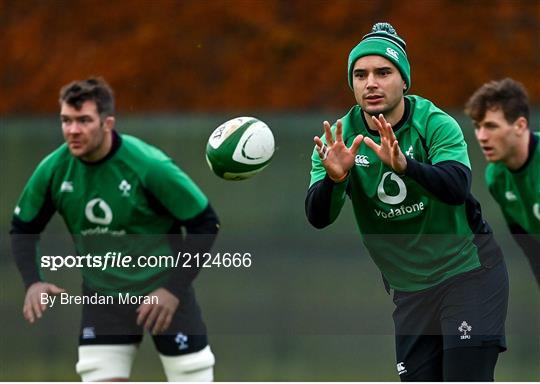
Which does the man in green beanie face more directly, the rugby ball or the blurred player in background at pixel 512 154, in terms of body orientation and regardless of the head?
the rugby ball

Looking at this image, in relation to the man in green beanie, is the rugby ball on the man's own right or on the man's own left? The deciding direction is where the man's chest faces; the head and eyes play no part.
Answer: on the man's own right

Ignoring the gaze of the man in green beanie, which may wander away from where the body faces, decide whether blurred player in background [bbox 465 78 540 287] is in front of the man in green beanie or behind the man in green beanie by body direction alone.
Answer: behind

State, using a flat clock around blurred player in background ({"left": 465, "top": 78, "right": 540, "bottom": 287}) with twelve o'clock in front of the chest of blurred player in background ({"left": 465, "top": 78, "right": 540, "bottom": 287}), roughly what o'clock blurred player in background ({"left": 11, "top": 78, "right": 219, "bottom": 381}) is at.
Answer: blurred player in background ({"left": 11, "top": 78, "right": 219, "bottom": 381}) is roughly at 1 o'clock from blurred player in background ({"left": 465, "top": 78, "right": 540, "bottom": 287}).

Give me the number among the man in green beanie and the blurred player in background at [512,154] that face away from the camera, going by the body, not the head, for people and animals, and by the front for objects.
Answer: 0

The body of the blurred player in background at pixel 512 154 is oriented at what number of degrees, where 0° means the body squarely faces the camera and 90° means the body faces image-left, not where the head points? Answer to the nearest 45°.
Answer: approximately 45°

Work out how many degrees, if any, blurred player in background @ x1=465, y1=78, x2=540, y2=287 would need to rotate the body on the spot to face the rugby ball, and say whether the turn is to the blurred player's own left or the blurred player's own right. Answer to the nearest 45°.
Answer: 0° — they already face it

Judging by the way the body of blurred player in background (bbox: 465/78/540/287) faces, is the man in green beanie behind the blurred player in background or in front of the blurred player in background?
in front
